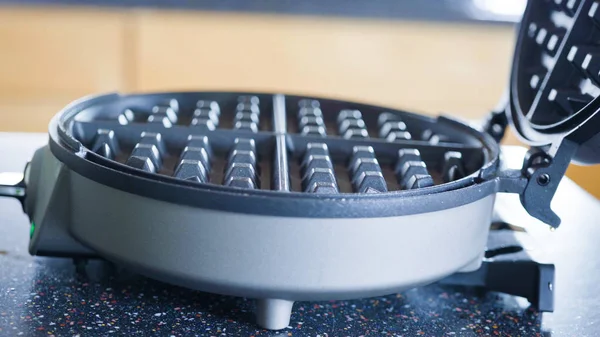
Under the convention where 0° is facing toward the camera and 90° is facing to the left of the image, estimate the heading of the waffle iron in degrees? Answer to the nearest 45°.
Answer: approximately 90°

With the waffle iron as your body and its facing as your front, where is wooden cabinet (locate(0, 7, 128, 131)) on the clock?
The wooden cabinet is roughly at 2 o'clock from the waffle iron.

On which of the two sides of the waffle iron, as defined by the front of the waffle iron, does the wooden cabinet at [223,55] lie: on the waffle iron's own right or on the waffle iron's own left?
on the waffle iron's own right
